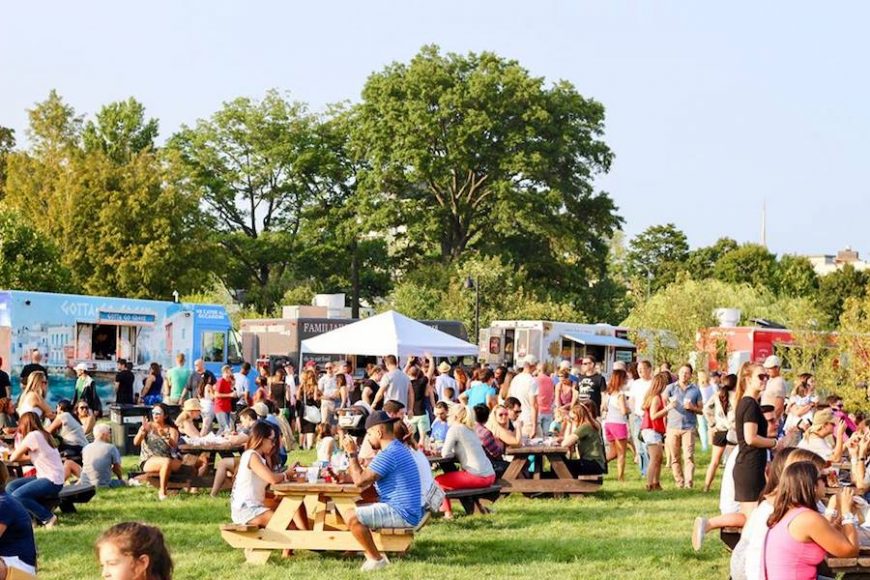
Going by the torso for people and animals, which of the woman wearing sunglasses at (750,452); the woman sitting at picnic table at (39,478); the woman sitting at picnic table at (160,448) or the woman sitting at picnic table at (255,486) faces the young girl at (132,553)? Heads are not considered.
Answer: the woman sitting at picnic table at (160,448)

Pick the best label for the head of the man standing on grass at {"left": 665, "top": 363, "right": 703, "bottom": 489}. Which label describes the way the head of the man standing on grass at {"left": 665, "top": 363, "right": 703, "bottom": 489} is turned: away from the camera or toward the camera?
toward the camera

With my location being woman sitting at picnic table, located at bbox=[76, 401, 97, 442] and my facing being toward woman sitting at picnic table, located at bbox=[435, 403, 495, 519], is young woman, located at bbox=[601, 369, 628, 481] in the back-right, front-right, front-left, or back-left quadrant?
front-left

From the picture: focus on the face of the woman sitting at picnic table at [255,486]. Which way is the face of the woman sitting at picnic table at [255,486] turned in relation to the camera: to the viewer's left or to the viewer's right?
to the viewer's right

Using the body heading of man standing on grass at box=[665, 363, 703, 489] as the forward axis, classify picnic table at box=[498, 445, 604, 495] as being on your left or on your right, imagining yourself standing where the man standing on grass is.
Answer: on your right

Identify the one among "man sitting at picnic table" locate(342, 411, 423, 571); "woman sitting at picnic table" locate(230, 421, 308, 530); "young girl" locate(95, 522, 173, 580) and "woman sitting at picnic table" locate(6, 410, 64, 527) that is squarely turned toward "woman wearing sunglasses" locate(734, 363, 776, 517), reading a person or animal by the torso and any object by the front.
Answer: "woman sitting at picnic table" locate(230, 421, 308, 530)

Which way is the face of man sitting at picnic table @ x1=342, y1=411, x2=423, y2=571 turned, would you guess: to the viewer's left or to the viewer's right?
to the viewer's left

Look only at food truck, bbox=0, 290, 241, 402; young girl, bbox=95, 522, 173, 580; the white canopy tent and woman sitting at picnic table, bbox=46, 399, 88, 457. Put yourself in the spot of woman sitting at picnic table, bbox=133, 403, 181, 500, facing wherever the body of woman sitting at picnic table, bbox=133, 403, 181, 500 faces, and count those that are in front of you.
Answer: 1

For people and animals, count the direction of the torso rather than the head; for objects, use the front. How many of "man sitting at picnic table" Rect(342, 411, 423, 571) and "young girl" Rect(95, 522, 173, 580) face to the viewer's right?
0

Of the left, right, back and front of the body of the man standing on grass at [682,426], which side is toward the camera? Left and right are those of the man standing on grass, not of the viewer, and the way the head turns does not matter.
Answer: front

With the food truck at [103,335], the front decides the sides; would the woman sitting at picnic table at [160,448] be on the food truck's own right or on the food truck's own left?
on the food truck's own right

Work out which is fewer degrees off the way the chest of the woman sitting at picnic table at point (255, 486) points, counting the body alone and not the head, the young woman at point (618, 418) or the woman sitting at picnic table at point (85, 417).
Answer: the young woman

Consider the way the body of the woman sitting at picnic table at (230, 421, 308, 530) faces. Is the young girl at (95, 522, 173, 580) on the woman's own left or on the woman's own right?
on the woman's own right

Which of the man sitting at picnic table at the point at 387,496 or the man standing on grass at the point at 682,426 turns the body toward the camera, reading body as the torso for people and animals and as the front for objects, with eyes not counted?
the man standing on grass

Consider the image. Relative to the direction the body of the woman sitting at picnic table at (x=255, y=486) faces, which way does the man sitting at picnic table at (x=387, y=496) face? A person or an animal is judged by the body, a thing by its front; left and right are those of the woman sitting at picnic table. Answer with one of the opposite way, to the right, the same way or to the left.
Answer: the opposite way
